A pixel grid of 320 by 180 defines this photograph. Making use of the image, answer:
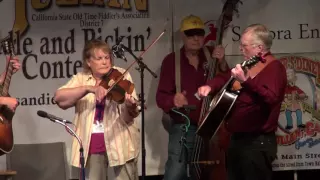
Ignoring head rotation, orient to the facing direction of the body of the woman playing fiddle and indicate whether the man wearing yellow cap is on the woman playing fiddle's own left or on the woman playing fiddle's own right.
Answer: on the woman playing fiddle's own left

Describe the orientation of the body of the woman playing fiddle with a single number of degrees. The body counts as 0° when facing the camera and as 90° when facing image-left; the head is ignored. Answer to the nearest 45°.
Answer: approximately 0°

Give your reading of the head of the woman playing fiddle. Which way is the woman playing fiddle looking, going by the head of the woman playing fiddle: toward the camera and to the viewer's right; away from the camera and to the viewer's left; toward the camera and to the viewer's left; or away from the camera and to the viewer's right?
toward the camera and to the viewer's right
